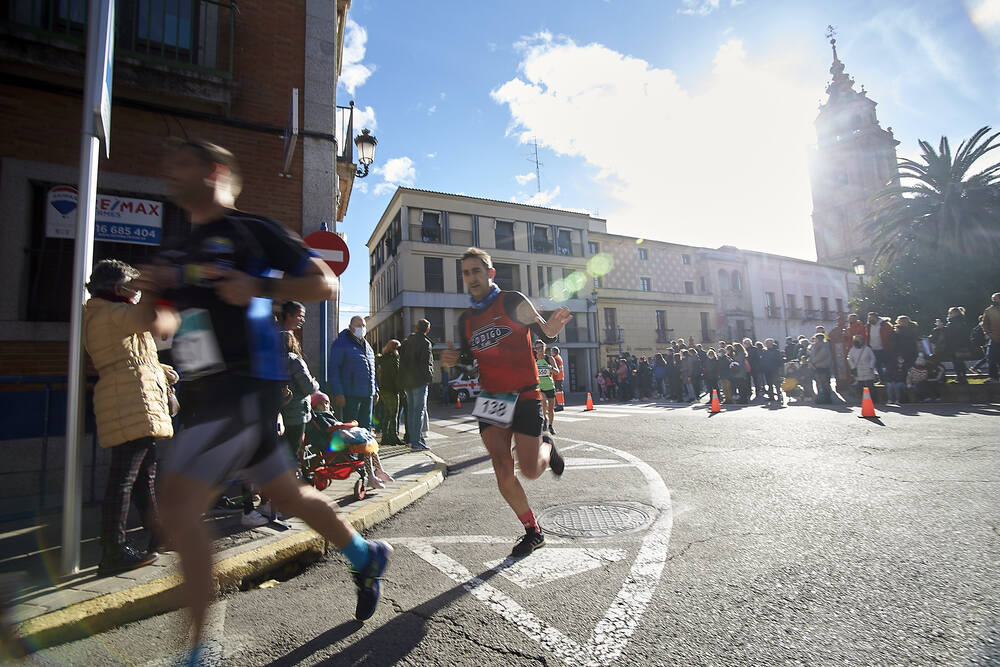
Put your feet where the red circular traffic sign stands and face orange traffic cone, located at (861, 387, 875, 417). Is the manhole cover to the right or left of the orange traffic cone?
right

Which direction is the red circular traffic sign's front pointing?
toward the camera

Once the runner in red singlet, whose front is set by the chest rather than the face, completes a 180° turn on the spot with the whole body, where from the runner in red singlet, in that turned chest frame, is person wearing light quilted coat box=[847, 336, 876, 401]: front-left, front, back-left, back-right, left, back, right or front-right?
front

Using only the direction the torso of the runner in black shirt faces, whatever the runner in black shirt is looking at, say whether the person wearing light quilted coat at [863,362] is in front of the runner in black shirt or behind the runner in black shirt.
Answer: behind

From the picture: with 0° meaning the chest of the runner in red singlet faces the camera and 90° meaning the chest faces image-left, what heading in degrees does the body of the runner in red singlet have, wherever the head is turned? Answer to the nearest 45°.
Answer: approximately 45°

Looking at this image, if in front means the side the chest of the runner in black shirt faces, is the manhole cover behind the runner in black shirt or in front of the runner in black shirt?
behind

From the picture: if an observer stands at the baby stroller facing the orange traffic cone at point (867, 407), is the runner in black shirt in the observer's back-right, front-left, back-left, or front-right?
back-right

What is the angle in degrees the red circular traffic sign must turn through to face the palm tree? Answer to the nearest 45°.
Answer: approximately 90° to its left

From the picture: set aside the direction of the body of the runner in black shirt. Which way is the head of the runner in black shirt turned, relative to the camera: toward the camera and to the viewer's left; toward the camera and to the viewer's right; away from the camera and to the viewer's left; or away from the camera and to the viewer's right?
toward the camera and to the viewer's left
